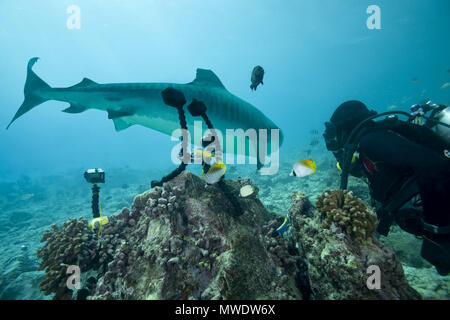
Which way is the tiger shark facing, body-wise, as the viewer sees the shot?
to the viewer's right

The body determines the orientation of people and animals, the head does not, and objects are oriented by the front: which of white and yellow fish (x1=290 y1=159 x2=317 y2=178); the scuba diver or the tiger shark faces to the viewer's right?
the tiger shark

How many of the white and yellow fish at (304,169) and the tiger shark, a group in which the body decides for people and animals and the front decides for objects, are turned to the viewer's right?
1

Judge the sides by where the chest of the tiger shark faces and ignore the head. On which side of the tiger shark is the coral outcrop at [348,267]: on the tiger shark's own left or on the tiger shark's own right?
on the tiger shark's own right

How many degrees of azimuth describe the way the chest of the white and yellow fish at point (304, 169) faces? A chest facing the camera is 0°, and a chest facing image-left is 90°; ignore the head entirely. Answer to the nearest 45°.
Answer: approximately 90°

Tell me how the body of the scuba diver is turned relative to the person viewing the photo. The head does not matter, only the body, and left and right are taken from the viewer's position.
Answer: facing to the left of the viewer

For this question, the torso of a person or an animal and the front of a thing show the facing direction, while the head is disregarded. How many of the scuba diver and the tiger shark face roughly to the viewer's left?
1

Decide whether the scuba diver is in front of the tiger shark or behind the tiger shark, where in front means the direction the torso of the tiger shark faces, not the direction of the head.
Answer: in front

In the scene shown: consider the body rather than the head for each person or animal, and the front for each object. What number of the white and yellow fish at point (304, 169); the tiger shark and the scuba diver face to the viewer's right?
1

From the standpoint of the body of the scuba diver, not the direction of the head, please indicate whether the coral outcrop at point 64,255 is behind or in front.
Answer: in front

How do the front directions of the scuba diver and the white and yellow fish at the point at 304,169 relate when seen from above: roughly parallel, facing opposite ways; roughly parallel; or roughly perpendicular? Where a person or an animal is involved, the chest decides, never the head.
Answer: roughly parallel
